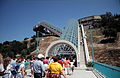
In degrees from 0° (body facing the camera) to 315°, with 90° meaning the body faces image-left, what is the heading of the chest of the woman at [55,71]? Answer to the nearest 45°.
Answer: approximately 180°
